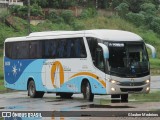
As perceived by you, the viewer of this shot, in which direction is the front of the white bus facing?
facing the viewer and to the right of the viewer
